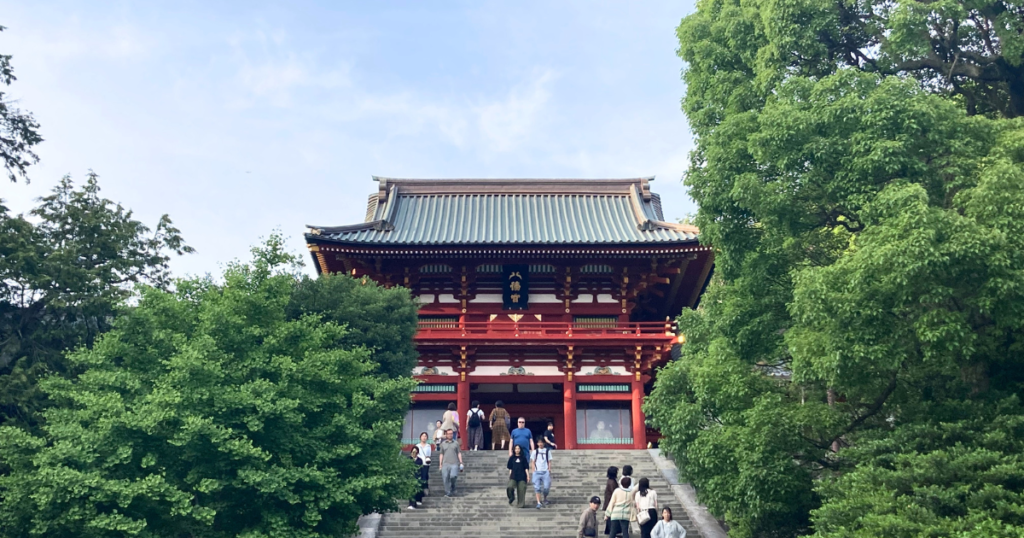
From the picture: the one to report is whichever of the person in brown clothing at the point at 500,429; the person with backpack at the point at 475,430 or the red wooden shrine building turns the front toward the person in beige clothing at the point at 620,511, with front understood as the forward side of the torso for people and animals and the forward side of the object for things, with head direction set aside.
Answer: the red wooden shrine building

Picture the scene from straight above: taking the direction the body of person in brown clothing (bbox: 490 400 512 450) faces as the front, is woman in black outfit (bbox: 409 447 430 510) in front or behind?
behind

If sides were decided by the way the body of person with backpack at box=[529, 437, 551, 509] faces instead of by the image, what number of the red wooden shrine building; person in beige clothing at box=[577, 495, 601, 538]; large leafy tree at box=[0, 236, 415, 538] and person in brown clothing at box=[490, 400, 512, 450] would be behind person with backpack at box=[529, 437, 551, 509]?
2

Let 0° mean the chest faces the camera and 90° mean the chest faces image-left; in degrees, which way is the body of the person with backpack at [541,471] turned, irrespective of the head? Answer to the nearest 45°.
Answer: approximately 0°

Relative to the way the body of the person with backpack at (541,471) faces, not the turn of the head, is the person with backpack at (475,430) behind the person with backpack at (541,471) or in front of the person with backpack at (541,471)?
behind

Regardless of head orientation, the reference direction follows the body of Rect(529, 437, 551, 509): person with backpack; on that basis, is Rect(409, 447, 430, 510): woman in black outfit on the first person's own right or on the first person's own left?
on the first person's own right

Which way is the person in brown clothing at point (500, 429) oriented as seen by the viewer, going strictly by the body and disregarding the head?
away from the camera

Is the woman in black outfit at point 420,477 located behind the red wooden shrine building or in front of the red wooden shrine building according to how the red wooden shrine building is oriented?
in front

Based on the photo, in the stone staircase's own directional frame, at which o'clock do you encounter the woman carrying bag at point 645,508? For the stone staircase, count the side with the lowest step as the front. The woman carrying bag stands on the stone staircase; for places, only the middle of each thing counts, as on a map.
The woman carrying bag is roughly at 11 o'clock from the stone staircase.

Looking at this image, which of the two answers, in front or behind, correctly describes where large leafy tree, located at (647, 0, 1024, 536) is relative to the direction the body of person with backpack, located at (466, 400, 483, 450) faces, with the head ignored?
behind

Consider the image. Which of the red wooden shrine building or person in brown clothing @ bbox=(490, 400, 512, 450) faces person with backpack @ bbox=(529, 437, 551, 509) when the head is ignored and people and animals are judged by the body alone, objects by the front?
the red wooden shrine building

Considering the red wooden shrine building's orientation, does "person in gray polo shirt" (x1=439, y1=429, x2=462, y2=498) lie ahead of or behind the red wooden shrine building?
ahead

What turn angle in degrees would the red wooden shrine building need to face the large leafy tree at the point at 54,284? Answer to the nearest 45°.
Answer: approximately 45° to its right

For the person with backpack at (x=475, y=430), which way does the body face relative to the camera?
away from the camera

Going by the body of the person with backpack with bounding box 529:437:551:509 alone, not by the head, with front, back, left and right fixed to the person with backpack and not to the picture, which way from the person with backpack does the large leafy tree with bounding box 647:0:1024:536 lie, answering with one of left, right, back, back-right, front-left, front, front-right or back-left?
front-left

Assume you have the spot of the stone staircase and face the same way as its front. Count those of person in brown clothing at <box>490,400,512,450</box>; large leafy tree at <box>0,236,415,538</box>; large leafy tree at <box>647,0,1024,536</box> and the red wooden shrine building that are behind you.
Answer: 2
